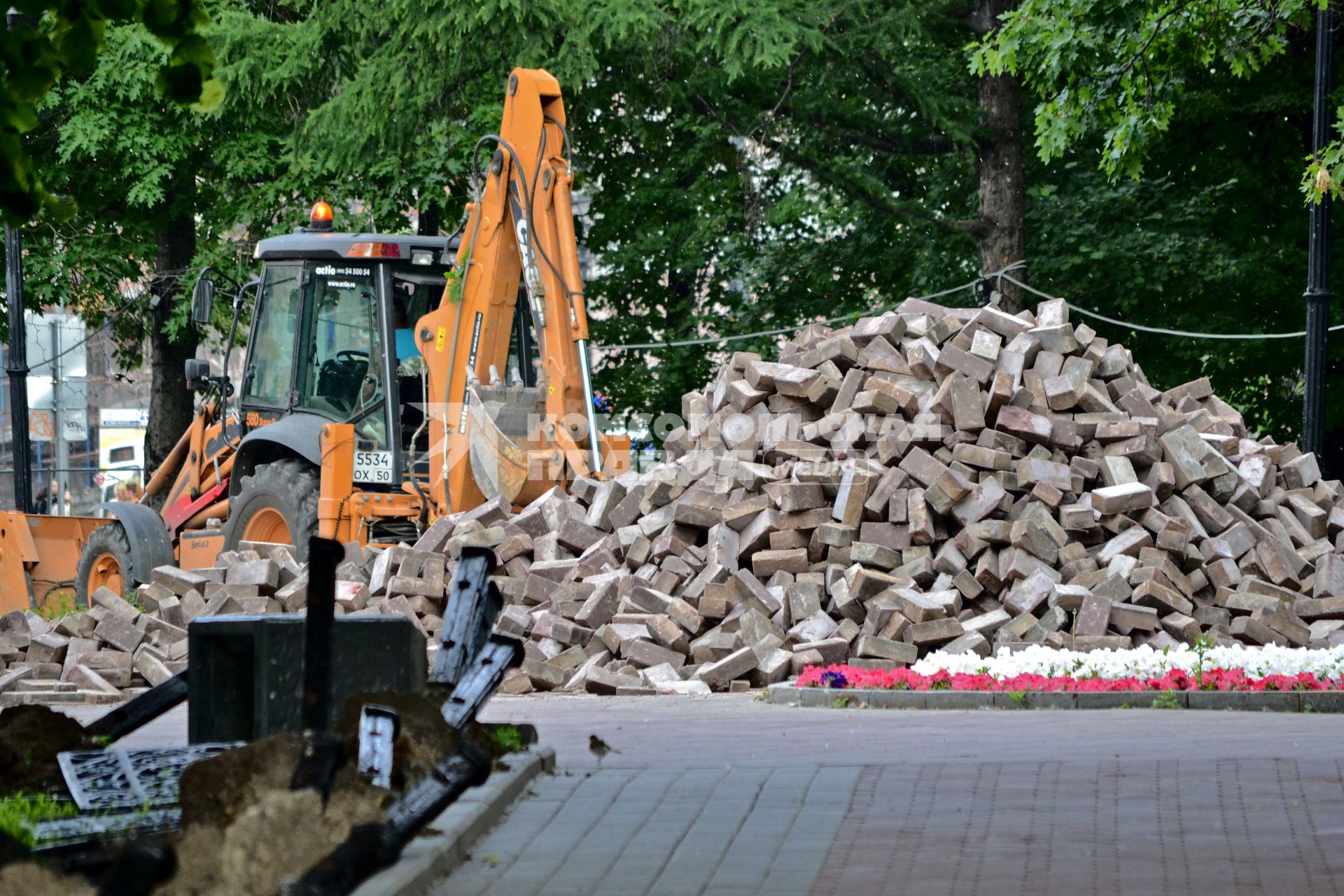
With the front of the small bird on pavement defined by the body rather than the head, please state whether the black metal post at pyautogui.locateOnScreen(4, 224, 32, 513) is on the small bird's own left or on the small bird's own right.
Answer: on the small bird's own right

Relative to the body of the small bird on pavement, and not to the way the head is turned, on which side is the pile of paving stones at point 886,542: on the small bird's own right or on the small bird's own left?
on the small bird's own right

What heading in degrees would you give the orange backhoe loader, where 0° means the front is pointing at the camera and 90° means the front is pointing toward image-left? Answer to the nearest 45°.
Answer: approximately 135°

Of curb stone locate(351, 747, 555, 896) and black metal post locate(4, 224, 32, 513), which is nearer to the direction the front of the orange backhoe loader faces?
the black metal post

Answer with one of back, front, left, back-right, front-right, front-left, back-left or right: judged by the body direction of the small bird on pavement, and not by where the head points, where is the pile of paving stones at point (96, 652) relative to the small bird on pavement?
front-right

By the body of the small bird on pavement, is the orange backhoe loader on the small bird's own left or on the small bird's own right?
on the small bird's own right

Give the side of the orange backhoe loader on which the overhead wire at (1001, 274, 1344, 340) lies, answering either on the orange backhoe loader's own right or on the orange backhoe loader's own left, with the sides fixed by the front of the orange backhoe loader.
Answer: on the orange backhoe loader's own right

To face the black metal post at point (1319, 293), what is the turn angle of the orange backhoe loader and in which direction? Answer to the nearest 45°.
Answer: approximately 135° to its right

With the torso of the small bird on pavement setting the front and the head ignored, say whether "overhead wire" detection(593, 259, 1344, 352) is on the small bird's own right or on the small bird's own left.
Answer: on the small bird's own right

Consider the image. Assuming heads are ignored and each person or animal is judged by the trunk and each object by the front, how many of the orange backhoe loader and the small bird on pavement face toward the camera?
0

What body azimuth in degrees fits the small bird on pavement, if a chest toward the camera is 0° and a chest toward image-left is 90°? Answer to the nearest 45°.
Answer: approximately 90°

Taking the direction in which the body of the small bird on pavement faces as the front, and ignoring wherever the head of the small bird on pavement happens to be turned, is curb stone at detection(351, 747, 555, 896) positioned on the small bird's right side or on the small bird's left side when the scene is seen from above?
on the small bird's left side
